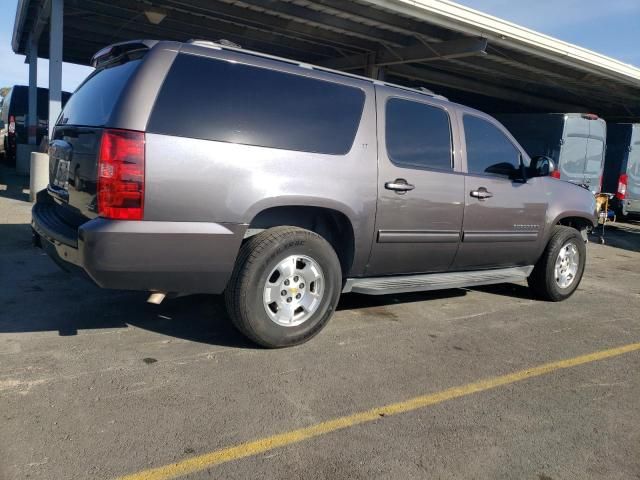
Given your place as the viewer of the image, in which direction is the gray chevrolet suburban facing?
facing away from the viewer and to the right of the viewer

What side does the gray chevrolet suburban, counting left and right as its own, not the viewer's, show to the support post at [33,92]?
left

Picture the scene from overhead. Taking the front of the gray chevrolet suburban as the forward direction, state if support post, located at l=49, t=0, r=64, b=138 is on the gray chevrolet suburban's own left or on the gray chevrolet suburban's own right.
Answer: on the gray chevrolet suburban's own left
